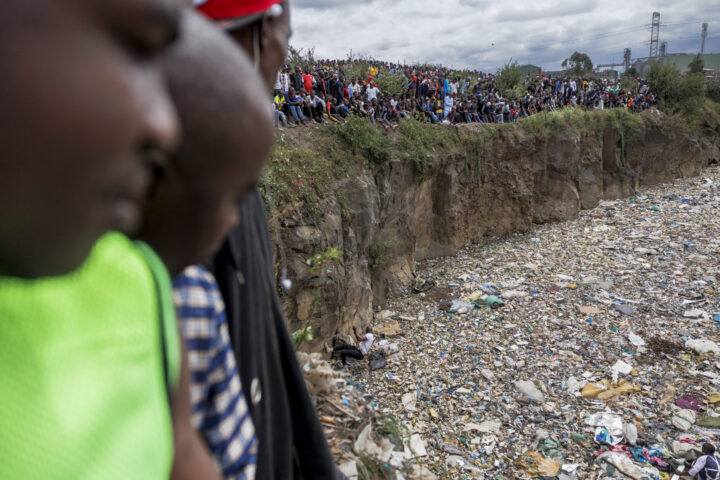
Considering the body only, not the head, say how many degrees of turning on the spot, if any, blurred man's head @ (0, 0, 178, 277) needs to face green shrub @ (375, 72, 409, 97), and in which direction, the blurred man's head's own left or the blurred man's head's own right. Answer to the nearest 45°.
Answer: approximately 45° to the blurred man's head's own left

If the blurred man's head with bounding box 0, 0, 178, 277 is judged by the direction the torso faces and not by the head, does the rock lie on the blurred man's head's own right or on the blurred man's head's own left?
on the blurred man's head's own left

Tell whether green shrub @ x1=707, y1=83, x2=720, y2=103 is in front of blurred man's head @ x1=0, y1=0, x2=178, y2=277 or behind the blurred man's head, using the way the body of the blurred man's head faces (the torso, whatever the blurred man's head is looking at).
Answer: in front

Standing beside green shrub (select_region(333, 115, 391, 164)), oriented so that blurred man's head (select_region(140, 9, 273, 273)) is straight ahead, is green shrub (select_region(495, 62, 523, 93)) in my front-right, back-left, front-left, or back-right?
back-left

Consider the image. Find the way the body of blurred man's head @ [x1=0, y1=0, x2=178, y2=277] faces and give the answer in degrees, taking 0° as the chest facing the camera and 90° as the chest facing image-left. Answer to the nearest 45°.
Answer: approximately 270°

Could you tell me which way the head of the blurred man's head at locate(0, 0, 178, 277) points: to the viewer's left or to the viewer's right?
to the viewer's right

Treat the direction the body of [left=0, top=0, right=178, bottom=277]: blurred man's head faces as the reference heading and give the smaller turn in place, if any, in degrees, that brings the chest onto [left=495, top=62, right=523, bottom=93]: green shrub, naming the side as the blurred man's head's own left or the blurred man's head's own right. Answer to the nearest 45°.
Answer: approximately 45° to the blurred man's head's own left
